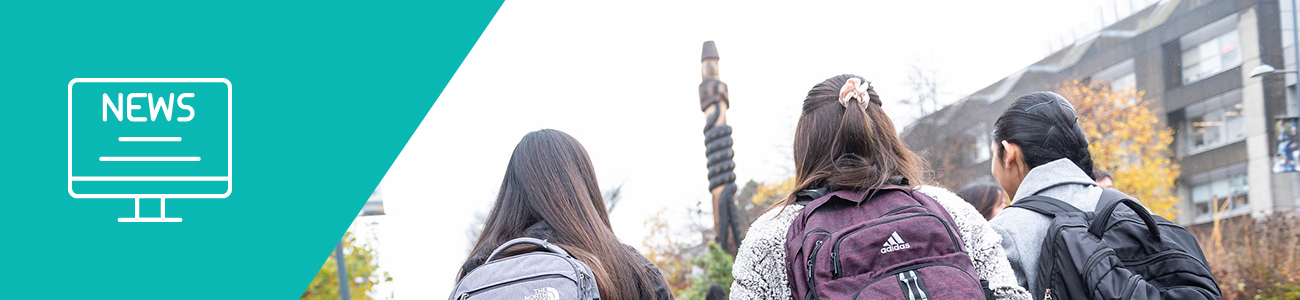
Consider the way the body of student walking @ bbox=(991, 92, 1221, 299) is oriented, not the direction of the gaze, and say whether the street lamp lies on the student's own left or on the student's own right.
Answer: on the student's own right

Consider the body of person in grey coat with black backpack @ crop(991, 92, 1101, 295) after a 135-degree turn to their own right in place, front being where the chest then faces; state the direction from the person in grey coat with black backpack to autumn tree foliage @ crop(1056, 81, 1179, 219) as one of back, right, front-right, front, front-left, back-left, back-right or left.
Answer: left

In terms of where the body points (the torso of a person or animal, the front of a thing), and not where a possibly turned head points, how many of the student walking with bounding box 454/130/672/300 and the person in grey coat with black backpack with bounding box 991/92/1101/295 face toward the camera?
0

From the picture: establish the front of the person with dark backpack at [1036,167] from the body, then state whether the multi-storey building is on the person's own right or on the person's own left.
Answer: on the person's own right

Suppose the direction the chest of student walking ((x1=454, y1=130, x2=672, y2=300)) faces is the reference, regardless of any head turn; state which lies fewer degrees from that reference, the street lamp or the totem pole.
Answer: the totem pole

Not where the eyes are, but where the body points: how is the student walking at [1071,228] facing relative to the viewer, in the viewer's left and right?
facing away from the viewer and to the left of the viewer

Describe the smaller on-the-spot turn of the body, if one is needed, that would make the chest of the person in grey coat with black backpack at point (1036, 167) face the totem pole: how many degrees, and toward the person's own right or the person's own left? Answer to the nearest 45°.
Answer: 0° — they already face it

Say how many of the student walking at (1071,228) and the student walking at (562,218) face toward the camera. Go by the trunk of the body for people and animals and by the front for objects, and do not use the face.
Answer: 0

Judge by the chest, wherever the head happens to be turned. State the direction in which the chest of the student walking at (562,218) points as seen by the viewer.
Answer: away from the camera

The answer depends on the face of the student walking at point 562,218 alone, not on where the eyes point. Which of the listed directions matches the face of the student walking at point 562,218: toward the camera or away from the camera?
away from the camera

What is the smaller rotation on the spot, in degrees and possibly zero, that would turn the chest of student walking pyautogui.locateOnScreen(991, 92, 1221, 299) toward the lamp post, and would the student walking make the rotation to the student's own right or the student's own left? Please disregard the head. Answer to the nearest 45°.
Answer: approximately 45° to the student's own right

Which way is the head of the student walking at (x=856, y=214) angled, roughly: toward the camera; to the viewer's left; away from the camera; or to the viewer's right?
away from the camera

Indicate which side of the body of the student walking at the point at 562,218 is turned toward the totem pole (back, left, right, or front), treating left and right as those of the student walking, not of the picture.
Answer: front

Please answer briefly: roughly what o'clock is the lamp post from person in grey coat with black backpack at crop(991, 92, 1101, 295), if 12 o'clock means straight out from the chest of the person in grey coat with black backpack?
The lamp post is roughly at 2 o'clock from the person in grey coat with black backpack.
